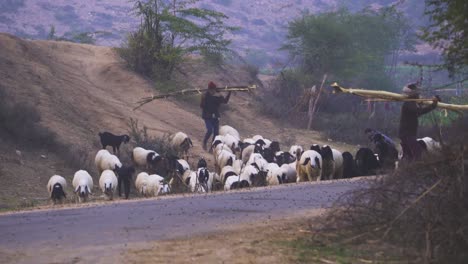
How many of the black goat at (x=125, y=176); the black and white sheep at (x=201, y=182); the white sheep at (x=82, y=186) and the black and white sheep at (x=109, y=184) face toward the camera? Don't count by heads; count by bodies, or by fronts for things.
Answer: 4

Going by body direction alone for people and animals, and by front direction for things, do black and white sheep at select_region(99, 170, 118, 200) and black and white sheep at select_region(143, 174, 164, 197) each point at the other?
no

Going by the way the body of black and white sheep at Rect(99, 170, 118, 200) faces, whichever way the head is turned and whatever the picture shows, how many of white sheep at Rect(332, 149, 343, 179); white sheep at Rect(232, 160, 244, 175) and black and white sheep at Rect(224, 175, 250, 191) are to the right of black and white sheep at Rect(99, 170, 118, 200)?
0

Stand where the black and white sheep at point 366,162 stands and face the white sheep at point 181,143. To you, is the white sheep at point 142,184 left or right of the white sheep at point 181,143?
left

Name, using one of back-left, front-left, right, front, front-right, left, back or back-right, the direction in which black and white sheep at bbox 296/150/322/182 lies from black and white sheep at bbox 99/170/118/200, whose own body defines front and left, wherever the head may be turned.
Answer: left

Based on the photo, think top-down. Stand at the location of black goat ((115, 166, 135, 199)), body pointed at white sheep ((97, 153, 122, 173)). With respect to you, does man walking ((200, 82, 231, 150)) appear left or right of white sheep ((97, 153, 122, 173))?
right

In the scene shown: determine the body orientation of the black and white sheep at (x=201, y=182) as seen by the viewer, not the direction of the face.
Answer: toward the camera

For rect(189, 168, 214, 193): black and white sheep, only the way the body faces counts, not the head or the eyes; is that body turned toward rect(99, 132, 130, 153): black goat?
no

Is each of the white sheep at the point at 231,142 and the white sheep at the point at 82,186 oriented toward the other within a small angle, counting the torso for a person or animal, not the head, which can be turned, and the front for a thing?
no

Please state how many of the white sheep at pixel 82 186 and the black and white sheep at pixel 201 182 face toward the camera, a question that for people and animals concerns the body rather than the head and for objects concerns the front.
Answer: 2

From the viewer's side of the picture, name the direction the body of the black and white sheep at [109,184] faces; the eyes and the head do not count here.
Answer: toward the camera

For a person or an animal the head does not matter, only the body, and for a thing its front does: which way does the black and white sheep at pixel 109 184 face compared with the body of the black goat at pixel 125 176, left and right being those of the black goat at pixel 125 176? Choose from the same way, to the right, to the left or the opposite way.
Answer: the same way
